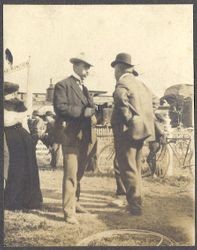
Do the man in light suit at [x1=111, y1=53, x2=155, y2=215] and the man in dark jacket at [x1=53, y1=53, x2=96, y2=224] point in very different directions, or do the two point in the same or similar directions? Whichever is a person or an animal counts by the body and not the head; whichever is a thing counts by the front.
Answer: very different directions

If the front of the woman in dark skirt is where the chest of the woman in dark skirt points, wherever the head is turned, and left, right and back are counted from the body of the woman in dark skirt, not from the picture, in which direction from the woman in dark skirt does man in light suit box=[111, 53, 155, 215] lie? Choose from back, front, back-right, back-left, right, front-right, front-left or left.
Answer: back

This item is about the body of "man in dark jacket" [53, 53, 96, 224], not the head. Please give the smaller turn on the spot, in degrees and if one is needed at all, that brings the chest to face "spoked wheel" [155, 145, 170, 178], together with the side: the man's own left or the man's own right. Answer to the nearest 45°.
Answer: approximately 45° to the man's own left

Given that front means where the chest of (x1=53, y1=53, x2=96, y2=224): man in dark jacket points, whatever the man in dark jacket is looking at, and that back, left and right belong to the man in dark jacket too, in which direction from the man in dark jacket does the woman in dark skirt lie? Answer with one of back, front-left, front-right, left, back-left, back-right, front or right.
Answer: back-right

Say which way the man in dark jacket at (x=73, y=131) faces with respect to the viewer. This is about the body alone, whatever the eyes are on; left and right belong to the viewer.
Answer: facing the viewer and to the right of the viewer

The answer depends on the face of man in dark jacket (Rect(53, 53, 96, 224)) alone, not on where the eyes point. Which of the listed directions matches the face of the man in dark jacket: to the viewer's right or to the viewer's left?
to the viewer's right

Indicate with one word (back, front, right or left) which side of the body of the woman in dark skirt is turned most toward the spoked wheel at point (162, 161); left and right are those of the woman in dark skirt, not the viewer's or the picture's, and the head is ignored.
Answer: back

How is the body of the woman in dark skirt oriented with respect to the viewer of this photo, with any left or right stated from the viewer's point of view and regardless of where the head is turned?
facing to the left of the viewer

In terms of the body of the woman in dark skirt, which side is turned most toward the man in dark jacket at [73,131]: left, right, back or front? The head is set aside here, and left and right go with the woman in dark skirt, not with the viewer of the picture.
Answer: back

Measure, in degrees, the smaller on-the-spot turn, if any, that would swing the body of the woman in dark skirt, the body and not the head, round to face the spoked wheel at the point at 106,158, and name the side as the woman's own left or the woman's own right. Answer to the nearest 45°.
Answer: approximately 180°

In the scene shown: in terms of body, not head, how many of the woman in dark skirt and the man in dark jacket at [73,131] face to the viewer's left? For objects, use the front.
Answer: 1

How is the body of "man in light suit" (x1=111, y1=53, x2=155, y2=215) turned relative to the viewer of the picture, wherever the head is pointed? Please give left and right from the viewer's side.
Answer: facing away from the viewer and to the left of the viewer

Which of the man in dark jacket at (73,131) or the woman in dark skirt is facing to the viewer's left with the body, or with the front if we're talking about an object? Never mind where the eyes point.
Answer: the woman in dark skirt
